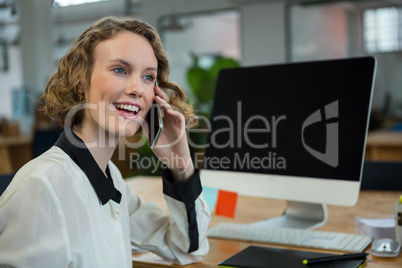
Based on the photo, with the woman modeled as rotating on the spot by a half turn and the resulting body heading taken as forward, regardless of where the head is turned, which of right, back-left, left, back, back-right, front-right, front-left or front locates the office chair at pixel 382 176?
right

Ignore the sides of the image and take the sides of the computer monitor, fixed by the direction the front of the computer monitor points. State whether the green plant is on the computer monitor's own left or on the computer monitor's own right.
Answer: on the computer monitor's own right

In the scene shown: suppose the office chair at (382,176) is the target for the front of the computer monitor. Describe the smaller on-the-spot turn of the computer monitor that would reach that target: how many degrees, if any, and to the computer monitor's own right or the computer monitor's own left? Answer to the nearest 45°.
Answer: approximately 180°

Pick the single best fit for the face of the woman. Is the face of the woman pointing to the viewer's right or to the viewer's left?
to the viewer's right

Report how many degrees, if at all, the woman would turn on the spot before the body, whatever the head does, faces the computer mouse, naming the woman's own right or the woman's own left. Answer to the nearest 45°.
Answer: approximately 45° to the woman's own left

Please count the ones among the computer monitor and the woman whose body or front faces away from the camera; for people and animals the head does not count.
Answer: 0

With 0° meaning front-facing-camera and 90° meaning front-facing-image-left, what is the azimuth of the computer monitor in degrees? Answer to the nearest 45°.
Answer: approximately 45°

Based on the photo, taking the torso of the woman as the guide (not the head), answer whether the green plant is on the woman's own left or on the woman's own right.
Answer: on the woman's own left

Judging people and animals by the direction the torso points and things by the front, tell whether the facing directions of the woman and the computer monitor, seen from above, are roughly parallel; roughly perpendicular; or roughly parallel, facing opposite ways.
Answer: roughly perpendicular
